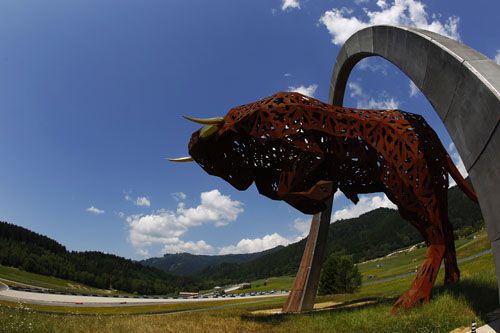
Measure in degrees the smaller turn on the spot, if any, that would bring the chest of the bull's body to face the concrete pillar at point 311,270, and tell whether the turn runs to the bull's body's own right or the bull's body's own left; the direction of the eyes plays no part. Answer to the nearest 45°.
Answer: approximately 90° to the bull's body's own right

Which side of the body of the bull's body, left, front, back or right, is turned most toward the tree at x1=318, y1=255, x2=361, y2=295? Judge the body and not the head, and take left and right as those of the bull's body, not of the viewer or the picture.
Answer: right

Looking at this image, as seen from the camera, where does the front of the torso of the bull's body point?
to the viewer's left
